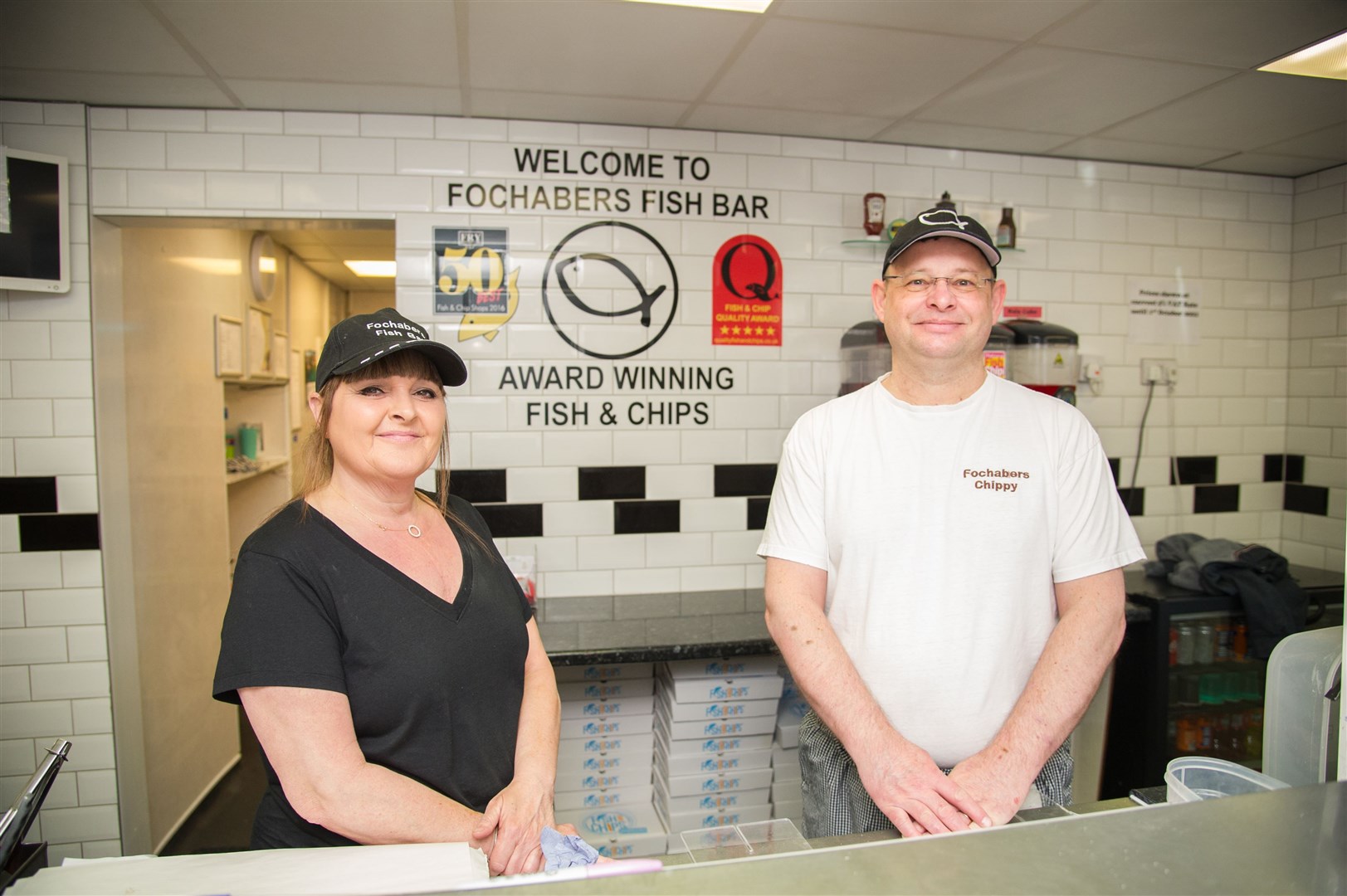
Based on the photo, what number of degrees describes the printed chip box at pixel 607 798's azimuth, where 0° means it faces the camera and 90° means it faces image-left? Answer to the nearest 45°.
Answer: approximately 0°

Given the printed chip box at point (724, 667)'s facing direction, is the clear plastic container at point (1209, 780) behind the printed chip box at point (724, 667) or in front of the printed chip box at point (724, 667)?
in front

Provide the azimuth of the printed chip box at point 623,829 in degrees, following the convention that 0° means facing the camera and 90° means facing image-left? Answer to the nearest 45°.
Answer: approximately 0°

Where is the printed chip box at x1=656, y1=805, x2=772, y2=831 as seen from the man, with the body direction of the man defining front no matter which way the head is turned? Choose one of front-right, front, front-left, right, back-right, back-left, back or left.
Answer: back-right

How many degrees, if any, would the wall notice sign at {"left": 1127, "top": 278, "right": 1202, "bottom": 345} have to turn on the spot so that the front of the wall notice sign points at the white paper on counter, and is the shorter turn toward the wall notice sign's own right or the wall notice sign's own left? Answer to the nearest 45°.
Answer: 0° — it already faces it

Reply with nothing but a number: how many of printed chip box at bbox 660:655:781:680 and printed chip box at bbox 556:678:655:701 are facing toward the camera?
2
